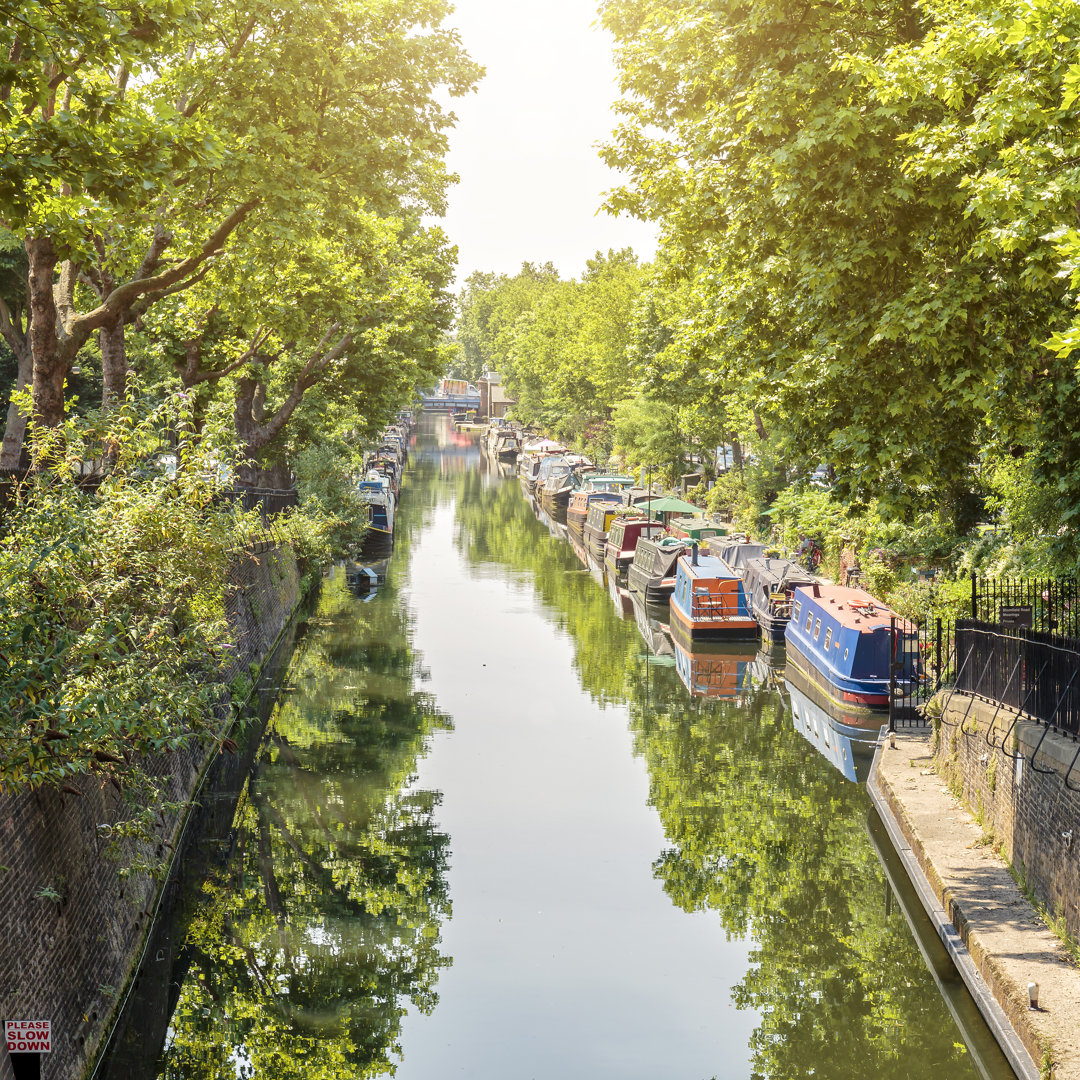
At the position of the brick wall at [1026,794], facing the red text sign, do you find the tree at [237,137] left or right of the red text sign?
right

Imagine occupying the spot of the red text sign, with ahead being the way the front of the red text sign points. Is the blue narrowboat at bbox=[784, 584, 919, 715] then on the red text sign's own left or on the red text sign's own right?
on the red text sign's own left

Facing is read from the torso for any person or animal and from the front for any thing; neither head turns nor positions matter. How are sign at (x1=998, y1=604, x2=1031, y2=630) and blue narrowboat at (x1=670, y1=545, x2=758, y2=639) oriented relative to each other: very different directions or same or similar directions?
very different directions

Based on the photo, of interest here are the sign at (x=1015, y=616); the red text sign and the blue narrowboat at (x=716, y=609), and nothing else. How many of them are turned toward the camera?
2

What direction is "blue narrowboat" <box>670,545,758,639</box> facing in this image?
away from the camera

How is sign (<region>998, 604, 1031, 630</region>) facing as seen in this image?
toward the camera

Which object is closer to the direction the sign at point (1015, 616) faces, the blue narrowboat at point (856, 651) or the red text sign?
the red text sign

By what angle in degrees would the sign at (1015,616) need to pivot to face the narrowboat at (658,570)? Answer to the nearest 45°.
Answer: approximately 135° to its right

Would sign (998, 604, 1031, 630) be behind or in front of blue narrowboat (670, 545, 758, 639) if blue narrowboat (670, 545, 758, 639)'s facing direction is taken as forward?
behind

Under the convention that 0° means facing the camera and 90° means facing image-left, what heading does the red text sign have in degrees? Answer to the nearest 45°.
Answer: approximately 0°

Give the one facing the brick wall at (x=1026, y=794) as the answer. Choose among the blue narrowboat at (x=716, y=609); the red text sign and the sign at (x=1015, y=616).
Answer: the sign

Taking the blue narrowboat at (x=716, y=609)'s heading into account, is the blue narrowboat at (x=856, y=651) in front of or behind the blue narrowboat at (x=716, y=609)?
behind

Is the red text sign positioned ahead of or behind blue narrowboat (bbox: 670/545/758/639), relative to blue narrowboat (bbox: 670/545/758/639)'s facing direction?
behind
